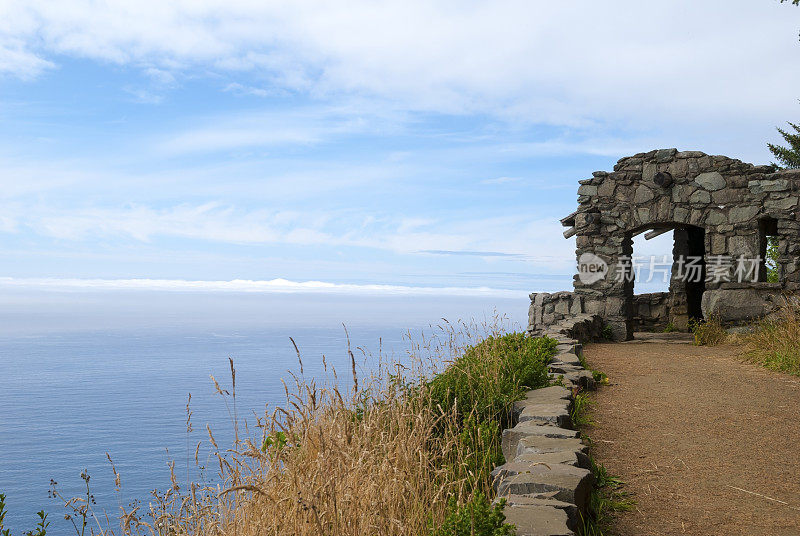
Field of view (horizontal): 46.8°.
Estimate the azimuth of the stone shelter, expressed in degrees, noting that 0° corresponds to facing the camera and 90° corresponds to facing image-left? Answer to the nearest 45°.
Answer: approximately 0°

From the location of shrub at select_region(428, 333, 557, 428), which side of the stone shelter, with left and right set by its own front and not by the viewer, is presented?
front

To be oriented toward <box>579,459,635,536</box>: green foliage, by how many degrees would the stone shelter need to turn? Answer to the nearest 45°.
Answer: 0° — it already faces it

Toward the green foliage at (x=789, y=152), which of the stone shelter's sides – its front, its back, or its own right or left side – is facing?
back

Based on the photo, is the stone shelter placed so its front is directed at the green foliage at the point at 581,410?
yes

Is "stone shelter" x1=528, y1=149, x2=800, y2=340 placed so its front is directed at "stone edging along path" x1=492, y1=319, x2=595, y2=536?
yes

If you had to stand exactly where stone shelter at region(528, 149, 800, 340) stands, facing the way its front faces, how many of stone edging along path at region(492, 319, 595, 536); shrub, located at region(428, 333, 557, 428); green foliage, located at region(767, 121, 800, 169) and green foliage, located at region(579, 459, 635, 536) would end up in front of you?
3

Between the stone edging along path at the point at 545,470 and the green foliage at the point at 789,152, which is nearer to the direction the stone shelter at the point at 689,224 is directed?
the stone edging along path
